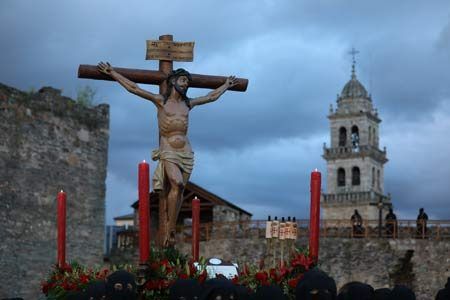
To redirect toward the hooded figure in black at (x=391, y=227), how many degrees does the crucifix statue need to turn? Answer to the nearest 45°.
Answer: approximately 135° to its left

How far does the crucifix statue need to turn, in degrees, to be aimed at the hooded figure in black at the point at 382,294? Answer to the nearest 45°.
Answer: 0° — it already faces them

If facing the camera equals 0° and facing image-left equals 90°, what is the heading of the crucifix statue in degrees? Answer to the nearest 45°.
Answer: approximately 315°

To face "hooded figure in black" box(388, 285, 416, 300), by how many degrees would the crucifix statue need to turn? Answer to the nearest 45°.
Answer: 0° — it already faces them

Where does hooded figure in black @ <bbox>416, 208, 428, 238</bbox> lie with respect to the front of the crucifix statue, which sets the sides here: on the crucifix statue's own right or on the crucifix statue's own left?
on the crucifix statue's own left

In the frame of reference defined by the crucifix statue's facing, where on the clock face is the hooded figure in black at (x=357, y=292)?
The hooded figure in black is roughly at 12 o'clock from the crucifix statue.

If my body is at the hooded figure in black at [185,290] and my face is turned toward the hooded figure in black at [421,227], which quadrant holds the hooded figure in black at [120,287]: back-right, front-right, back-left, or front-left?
back-left
